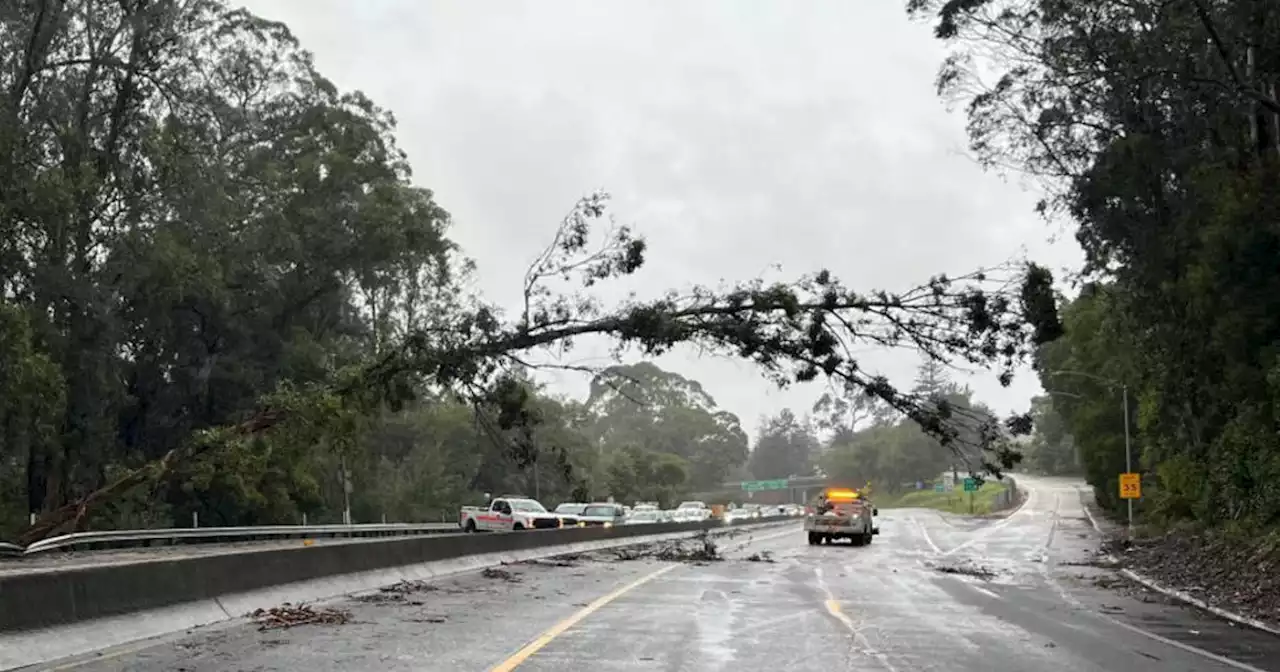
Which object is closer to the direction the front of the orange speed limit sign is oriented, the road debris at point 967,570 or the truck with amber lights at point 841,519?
the road debris

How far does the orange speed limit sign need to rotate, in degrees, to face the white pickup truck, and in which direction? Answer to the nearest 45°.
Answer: approximately 90° to its right

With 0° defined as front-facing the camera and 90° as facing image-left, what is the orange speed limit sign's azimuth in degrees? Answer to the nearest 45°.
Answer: approximately 0°

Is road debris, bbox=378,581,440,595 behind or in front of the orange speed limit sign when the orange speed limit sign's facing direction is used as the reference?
in front

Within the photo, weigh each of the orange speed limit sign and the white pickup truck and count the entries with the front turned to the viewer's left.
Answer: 0

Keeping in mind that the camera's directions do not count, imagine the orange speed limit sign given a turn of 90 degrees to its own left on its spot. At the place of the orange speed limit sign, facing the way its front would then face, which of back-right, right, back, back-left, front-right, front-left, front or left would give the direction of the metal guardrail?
back-right

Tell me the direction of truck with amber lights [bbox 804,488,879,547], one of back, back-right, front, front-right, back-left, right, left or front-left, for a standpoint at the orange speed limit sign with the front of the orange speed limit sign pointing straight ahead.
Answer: front-right

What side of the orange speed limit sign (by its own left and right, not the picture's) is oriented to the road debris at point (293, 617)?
front
